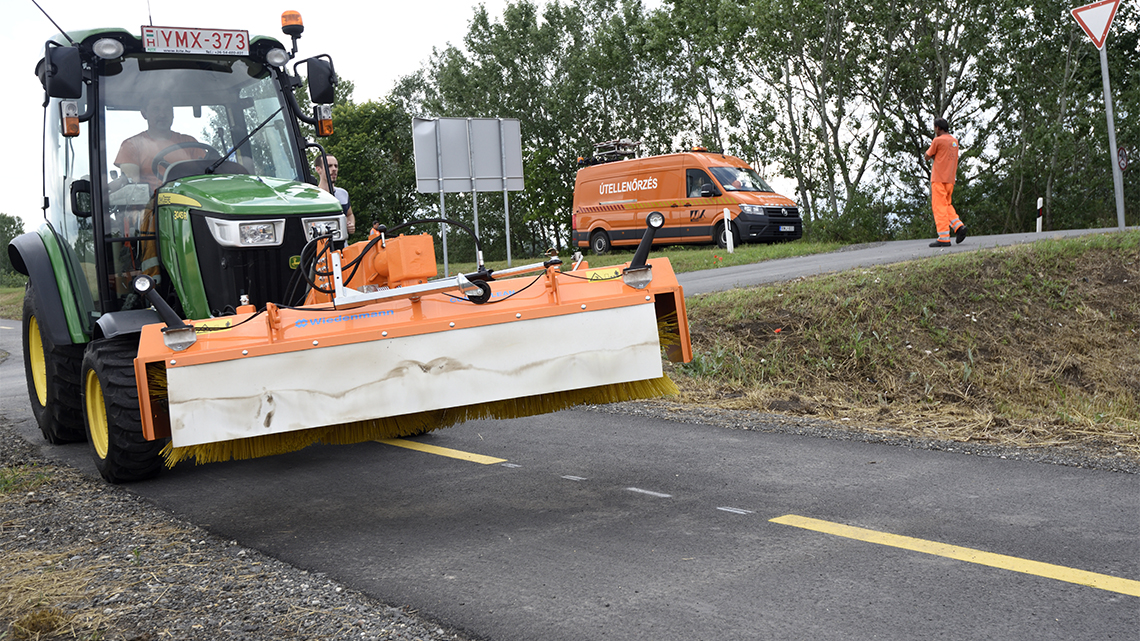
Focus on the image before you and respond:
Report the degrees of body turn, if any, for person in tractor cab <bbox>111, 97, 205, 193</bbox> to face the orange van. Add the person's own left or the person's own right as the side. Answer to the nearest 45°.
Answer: approximately 90° to the person's own left

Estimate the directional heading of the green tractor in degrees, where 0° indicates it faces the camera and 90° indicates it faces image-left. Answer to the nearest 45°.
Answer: approximately 315°

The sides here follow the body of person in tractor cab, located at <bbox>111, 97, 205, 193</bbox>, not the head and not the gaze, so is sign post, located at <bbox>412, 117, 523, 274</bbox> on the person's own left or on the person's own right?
on the person's own left

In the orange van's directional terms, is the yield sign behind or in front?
in front

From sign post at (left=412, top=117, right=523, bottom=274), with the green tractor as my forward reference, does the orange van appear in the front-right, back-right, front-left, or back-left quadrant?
back-left

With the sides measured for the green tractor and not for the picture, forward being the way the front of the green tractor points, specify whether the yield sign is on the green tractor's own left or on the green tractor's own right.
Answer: on the green tractor's own left

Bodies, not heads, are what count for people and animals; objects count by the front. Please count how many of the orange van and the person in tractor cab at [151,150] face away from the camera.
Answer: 0

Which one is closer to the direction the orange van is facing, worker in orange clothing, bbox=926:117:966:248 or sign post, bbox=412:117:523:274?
the worker in orange clothing

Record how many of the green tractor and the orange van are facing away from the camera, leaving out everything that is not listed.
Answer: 0
